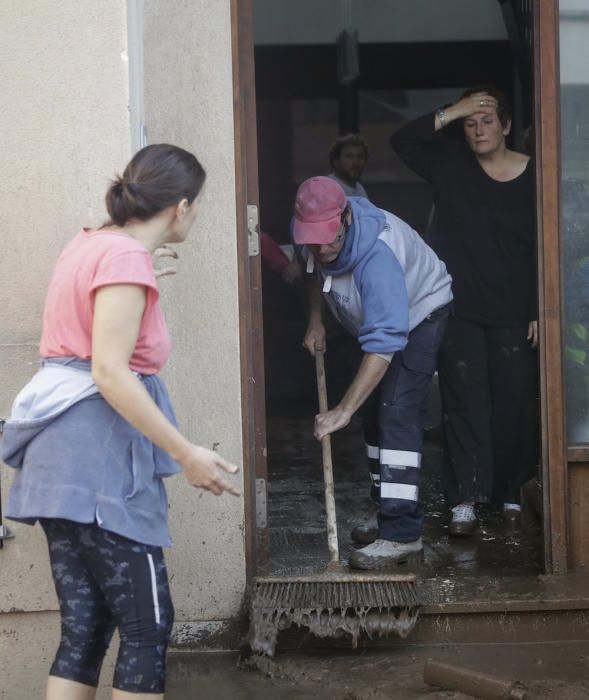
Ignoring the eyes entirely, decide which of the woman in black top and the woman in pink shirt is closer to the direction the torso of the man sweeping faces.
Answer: the woman in pink shirt

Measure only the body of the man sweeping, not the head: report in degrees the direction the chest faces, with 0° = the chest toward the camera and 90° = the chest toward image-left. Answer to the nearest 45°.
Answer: approximately 45°

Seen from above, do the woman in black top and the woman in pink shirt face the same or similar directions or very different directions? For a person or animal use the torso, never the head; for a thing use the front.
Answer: very different directions

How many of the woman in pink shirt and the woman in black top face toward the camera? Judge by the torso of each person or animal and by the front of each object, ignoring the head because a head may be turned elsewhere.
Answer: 1

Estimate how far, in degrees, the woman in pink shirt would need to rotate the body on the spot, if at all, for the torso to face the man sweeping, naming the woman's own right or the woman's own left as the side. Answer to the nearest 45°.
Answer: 0° — they already face them

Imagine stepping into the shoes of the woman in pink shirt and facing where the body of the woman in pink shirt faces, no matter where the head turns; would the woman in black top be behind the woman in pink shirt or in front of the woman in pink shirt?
in front

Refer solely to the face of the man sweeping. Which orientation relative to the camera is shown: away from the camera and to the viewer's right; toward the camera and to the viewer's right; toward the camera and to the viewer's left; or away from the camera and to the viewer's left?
toward the camera and to the viewer's left

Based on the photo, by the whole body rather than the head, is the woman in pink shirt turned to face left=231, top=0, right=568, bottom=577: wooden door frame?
yes

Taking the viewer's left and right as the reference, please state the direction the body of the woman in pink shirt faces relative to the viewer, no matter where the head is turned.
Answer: facing away from the viewer and to the right of the viewer

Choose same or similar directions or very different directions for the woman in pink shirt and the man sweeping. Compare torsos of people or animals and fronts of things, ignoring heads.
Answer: very different directions

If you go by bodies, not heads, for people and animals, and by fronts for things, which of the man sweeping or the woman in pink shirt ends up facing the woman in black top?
the woman in pink shirt

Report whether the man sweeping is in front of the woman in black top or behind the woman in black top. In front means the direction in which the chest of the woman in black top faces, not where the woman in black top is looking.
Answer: in front
